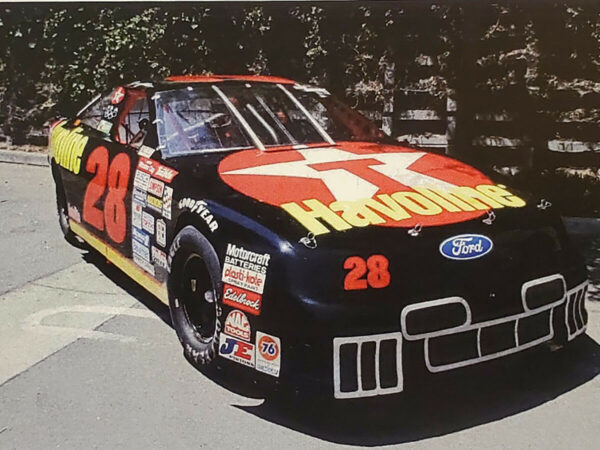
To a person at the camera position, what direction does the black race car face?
facing the viewer and to the right of the viewer
